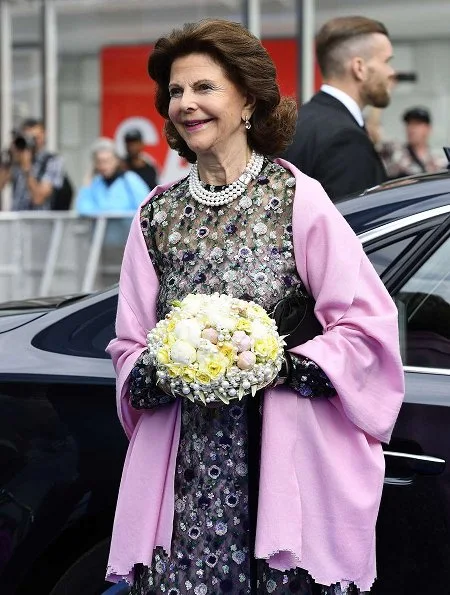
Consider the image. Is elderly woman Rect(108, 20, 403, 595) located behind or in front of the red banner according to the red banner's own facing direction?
in front

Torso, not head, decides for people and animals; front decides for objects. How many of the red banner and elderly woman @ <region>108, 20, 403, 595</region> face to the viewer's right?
0

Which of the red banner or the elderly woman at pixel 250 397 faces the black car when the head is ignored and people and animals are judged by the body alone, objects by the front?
the red banner

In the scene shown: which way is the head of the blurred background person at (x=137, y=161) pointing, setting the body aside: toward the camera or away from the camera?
toward the camera

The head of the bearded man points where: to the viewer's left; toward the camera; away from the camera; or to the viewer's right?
to the viewer's right

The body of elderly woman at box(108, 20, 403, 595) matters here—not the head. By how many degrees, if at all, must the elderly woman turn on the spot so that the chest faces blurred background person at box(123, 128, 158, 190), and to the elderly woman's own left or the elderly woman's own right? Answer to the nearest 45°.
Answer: approximately 135° to the elderly woman's own right

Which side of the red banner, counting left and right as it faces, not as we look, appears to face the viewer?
front

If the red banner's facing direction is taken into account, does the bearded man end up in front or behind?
in front
